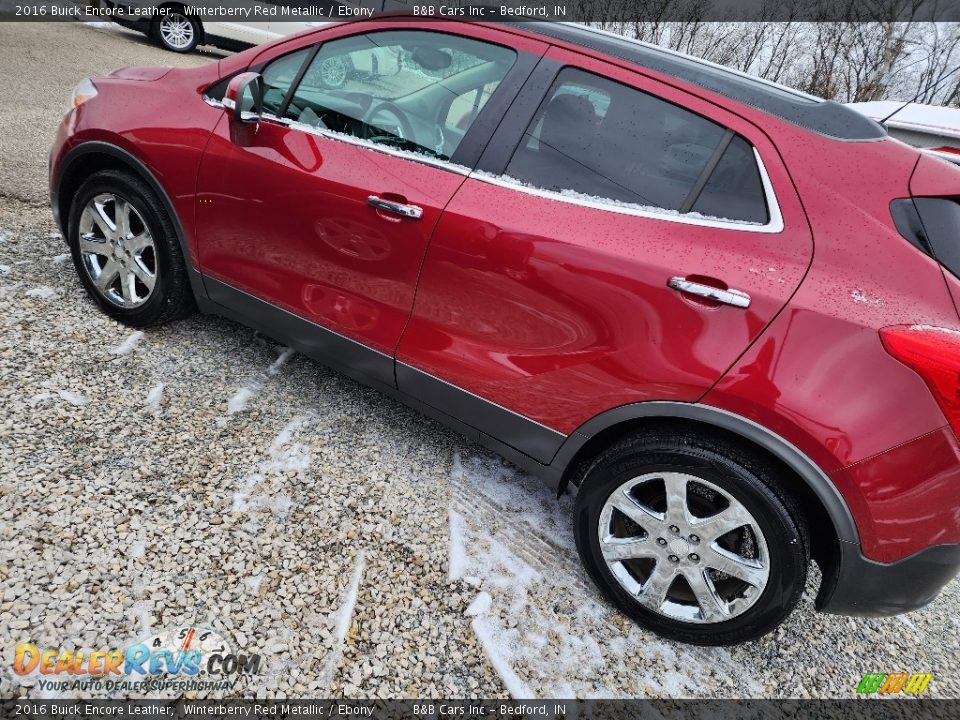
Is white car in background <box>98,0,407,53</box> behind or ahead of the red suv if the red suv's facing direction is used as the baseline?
ahead

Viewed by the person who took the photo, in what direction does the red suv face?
facing away from the viewer and to the left of the viewer
